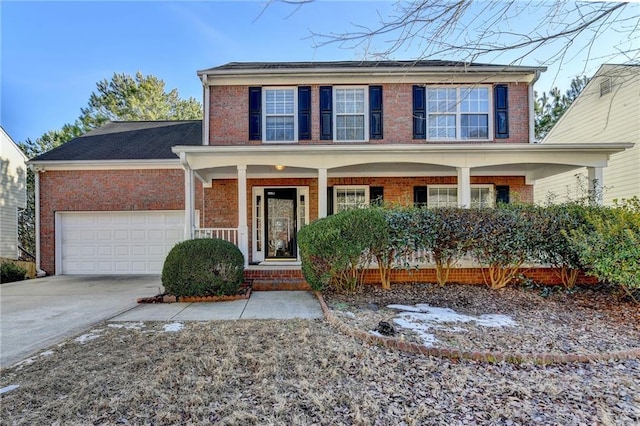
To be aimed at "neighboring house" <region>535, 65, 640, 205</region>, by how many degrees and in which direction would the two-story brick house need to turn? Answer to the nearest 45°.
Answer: approximately 90° to its left

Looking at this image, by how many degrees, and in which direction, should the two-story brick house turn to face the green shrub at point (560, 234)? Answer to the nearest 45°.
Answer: approximately 45° to its left

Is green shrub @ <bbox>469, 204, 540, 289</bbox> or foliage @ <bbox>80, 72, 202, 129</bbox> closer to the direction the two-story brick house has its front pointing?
the green shrub

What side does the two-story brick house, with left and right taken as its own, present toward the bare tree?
front

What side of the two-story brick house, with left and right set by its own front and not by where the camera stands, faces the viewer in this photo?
front

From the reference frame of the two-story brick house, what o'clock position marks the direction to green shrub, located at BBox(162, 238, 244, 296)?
The green shrub is roughly at 1 o'clock from the two-story brick house.

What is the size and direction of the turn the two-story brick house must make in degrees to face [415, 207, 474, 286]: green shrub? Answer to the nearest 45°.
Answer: approximately 45° to its left

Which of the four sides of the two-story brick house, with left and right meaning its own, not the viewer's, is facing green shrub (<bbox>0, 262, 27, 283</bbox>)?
right

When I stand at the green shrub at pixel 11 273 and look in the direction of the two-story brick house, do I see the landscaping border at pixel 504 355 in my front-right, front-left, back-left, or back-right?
front-right

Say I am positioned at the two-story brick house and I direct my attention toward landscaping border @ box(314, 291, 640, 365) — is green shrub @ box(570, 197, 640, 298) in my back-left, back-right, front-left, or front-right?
front-left

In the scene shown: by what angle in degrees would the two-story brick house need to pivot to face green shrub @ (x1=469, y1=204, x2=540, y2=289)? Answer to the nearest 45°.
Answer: approximately 45° to its left
